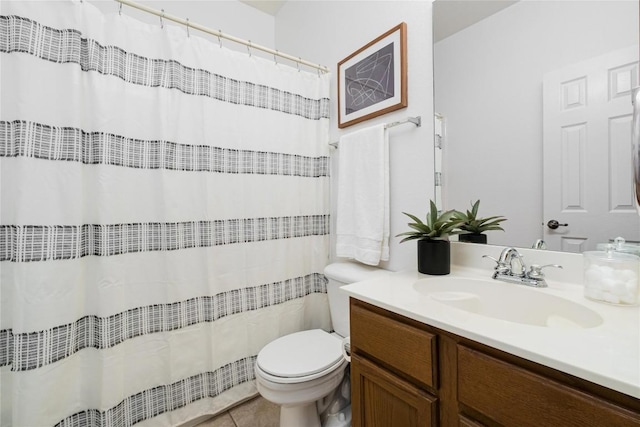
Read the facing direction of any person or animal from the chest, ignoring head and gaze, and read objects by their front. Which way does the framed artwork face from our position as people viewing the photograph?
facing the viewer and to the left of the viewer

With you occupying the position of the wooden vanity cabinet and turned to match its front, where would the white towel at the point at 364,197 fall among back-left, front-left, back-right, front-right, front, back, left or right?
right

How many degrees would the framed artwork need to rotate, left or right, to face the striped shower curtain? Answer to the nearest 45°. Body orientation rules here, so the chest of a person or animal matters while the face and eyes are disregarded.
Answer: approximately 45° to its right

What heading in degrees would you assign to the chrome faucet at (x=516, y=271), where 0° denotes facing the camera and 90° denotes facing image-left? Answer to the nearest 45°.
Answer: approximately 45°

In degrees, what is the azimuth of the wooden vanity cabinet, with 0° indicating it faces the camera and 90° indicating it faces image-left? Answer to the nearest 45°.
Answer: approximately 45°

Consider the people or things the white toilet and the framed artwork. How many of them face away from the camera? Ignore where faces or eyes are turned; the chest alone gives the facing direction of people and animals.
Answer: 0

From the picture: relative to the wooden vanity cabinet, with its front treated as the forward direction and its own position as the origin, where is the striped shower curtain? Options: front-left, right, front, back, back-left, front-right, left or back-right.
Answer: front-right

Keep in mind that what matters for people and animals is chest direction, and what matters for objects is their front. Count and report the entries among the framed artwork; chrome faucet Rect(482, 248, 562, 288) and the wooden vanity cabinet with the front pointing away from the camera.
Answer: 0
